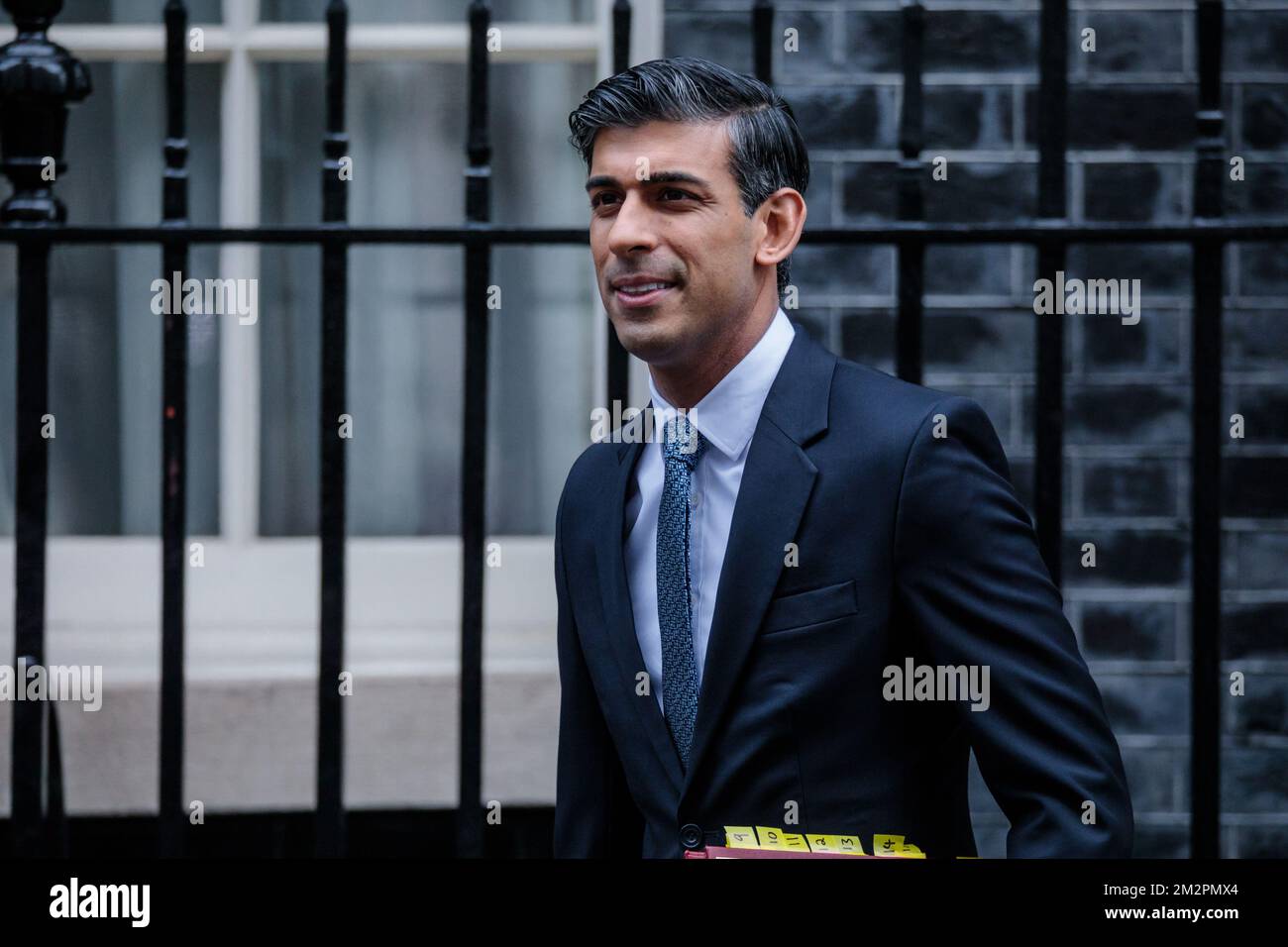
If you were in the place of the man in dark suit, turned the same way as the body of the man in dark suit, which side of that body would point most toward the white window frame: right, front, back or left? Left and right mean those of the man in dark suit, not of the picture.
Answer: right

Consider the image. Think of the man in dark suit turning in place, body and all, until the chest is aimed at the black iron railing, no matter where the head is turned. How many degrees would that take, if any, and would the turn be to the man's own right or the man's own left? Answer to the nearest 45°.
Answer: approximately 90° to the man's own right

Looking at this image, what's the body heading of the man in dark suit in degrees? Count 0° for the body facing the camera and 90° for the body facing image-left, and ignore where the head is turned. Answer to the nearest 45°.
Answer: approximately 45°
